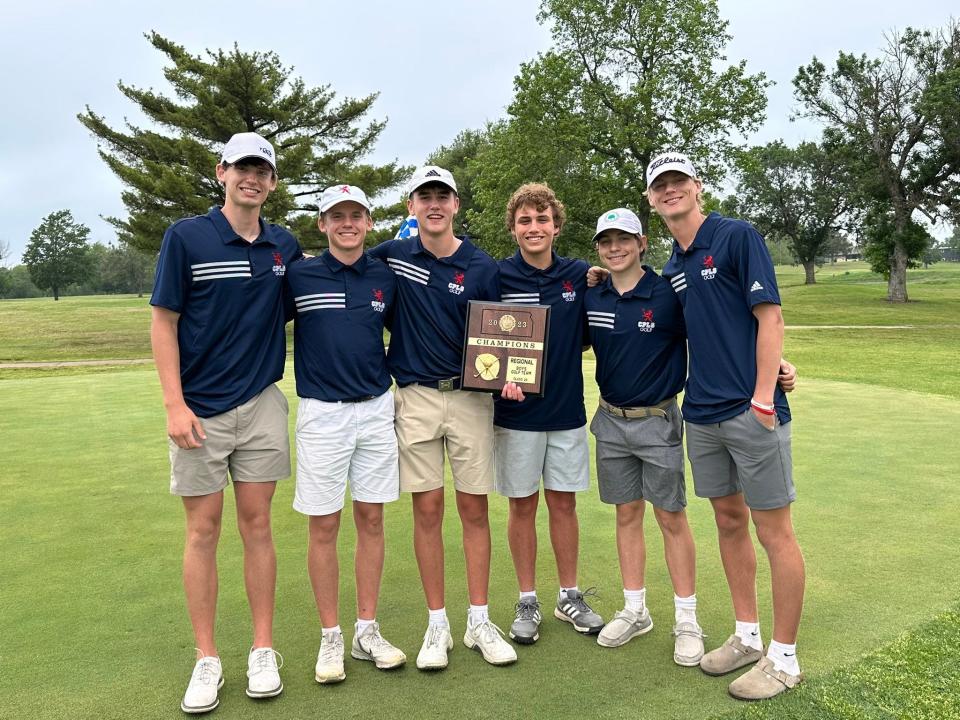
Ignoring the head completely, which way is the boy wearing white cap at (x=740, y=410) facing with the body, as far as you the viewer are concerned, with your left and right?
facing the viewer and to the left of the viewer

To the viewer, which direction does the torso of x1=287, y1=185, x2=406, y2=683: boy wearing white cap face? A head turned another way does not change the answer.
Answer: toward the camera

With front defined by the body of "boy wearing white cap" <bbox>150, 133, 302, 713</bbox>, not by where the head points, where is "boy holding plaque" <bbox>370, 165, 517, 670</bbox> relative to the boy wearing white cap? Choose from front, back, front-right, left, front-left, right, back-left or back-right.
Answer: left

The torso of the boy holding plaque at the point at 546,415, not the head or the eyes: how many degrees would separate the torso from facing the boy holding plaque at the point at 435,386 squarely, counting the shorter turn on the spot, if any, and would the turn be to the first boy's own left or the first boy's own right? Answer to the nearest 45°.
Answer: approximately 45° to the first boy's own right

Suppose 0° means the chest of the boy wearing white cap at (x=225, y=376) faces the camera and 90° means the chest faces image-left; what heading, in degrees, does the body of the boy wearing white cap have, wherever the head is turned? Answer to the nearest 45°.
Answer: approximately 0°

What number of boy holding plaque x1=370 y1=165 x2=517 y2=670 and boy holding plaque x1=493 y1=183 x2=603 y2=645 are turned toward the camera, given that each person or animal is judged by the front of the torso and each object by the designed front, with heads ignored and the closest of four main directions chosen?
2

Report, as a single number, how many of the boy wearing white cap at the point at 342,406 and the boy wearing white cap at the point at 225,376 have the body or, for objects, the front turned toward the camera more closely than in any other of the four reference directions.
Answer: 2

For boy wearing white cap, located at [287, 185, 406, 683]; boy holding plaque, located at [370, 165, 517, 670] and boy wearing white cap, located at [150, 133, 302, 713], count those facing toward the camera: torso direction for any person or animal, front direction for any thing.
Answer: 3

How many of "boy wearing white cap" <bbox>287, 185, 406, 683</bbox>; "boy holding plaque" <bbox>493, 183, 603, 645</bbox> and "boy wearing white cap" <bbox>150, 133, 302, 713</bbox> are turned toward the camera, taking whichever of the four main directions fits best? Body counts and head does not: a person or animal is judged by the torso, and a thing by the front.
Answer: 3
